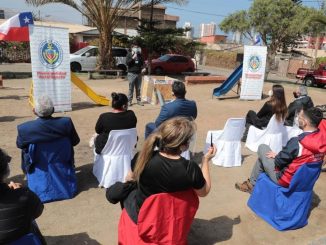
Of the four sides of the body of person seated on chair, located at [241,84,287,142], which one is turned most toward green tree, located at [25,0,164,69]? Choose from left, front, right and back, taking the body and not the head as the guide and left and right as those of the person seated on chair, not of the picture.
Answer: front

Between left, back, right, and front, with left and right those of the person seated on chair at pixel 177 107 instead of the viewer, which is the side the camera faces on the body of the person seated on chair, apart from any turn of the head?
back

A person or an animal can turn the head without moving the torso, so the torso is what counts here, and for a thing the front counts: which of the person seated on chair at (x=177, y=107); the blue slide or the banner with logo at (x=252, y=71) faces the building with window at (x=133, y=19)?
the person seated on chair

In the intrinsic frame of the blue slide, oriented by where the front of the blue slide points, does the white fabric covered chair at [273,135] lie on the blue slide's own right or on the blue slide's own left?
on the blue slide's own left

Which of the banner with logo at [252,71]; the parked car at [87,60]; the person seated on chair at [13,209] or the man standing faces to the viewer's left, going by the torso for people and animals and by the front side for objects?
the parked car

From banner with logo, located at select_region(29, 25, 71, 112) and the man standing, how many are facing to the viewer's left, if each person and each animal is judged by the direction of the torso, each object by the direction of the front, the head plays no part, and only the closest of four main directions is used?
0

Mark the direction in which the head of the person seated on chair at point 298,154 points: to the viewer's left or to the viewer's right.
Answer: to the viewer's left

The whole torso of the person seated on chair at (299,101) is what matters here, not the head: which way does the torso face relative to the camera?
to the viewer's left

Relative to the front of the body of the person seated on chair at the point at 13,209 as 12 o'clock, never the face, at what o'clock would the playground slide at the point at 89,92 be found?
The playground slide is roughly at 11 o'clock from the person seated on chair.
